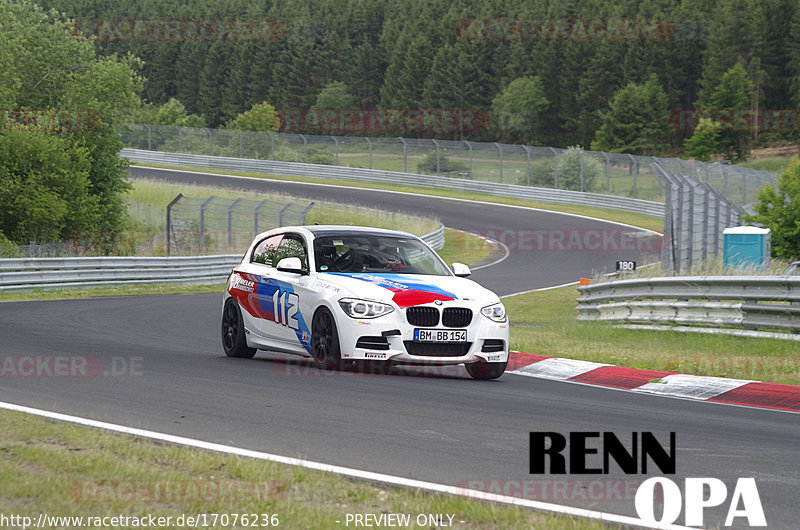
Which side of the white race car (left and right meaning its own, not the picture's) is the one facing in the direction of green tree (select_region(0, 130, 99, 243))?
back

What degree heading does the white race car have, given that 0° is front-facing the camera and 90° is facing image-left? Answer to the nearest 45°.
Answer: approximately 315°

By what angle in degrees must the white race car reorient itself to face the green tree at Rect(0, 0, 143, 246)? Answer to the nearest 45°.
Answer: approximately 135° to its left

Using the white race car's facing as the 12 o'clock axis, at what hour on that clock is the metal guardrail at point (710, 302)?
The metal guardrail is roughly at 9 o'clock from the white race car.

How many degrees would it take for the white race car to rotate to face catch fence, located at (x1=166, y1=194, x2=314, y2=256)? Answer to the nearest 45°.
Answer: approximately 135° to its left

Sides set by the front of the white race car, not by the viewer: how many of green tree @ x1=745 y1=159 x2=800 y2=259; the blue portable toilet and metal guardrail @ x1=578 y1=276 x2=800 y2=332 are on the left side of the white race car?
3

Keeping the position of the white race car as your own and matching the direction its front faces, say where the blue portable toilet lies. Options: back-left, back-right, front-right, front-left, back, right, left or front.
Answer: left

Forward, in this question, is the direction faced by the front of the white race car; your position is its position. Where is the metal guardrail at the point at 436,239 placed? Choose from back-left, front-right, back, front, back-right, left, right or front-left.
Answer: back-left

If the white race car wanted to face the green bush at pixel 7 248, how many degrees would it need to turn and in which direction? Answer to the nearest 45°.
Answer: approximately 180°

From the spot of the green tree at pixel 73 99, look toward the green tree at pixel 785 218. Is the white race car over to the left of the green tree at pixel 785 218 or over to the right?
right

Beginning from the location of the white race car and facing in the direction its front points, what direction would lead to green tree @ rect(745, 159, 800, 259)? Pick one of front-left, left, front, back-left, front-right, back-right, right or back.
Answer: left
